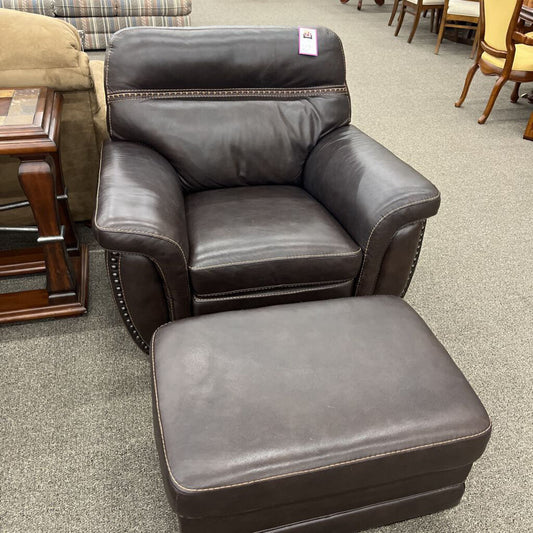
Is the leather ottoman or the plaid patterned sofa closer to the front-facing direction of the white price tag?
the leather ottoman

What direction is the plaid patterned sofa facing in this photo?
toward the camera

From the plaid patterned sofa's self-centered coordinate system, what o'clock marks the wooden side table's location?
The wooden side table is roughly at 12 o'clock from the plaid patterned sofa.

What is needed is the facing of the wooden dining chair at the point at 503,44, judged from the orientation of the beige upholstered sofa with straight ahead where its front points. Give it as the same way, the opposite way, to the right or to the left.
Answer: to the right

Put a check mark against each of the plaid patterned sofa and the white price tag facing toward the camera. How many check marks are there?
2

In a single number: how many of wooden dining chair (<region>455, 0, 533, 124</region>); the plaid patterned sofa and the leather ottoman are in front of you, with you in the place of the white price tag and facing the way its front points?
1

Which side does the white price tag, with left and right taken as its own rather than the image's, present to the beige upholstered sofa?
right

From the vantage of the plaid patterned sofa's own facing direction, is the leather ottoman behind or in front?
in front

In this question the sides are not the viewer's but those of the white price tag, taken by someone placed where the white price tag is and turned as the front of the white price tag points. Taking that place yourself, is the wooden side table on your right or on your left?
on your right
